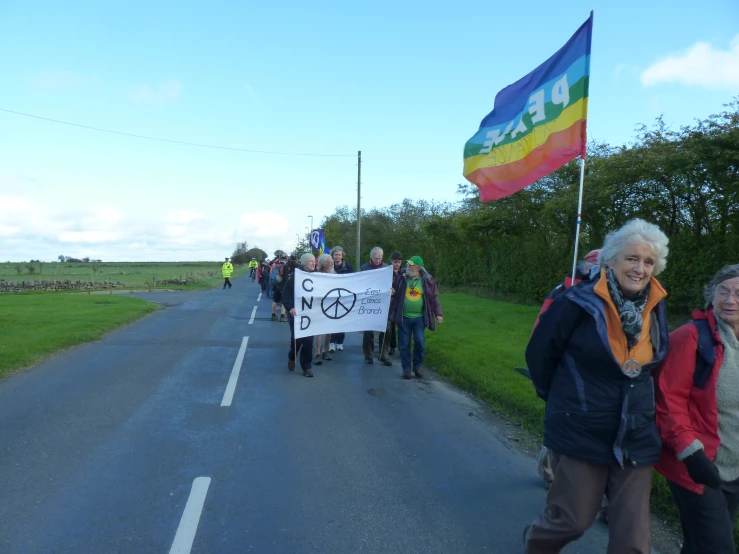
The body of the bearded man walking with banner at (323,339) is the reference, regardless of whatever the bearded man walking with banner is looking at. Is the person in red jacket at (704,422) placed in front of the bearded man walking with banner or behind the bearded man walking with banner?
in front

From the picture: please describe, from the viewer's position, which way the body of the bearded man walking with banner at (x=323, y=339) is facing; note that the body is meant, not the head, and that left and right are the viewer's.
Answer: facing the viewer

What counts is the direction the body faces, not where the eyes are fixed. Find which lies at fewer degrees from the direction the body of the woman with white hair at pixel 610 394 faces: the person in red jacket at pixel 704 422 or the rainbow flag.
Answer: the person in red jacket

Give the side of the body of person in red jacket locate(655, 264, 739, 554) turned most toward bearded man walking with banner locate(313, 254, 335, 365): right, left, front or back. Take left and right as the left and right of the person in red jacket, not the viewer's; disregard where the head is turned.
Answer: back

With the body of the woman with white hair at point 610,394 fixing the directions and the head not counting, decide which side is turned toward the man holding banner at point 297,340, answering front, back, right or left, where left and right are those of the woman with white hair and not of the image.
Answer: back

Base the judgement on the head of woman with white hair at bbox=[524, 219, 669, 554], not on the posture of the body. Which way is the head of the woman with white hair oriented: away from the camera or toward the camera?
toward the camera

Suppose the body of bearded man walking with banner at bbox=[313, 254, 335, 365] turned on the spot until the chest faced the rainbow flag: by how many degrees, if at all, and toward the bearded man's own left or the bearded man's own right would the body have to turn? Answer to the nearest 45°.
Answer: approximately 45° to the bearded man's own left

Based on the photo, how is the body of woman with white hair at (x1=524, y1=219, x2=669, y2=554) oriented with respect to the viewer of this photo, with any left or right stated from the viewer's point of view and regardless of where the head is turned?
facing the viewer and to the right of the viewer

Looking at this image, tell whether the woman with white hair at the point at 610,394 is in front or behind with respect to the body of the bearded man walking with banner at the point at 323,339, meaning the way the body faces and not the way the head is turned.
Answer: in front

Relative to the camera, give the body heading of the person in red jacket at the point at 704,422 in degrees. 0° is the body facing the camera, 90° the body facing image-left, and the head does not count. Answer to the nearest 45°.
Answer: approximately 315°

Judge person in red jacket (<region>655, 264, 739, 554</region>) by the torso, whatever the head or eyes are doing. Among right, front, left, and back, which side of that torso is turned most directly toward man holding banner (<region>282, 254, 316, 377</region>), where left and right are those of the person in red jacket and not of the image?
back

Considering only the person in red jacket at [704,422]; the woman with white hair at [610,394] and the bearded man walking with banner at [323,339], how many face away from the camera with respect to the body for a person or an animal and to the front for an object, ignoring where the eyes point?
0
